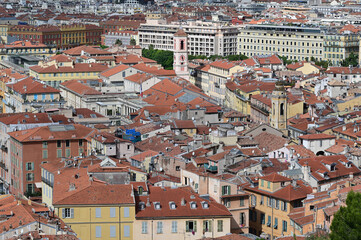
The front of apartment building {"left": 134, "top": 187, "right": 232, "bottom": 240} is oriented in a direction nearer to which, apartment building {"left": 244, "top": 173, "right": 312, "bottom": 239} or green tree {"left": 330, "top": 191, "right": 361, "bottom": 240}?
the green tree

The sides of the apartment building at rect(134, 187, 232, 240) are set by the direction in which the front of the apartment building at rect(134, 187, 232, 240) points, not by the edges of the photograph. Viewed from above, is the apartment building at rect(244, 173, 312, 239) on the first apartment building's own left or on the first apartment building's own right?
on the first apartment building's own left

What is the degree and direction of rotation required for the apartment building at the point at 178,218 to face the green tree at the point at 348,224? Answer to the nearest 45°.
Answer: approximately 45° to its left

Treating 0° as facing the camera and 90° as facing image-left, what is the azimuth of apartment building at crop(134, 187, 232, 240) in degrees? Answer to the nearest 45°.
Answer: approximately 0°
